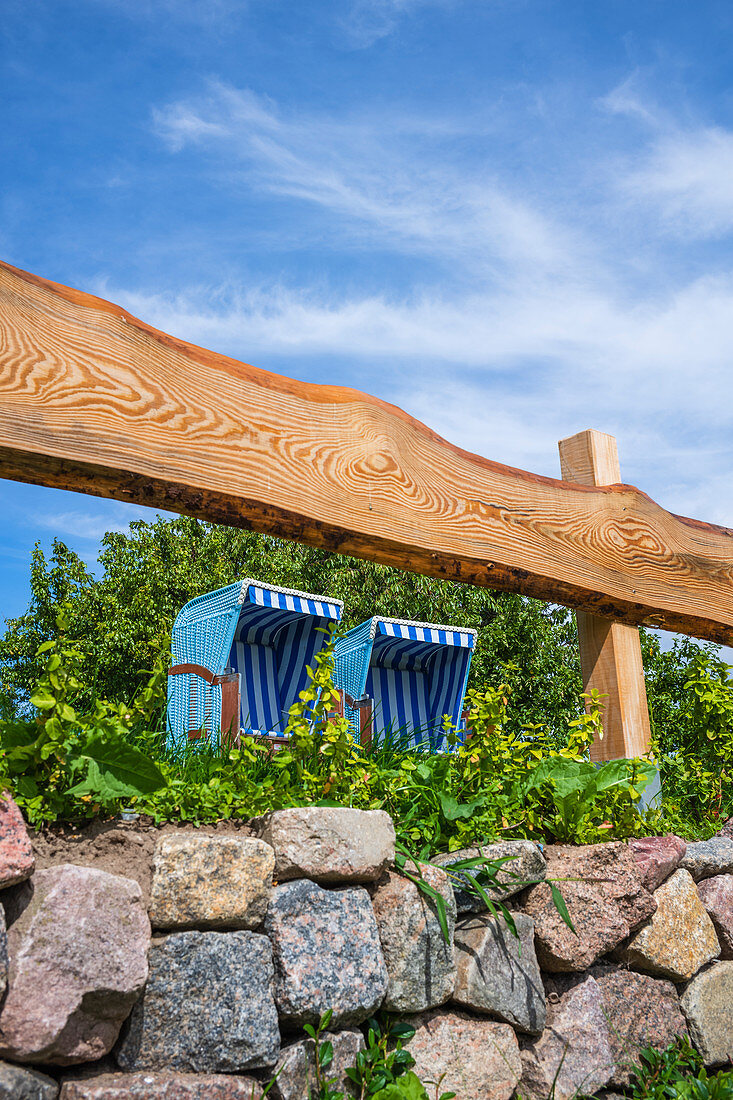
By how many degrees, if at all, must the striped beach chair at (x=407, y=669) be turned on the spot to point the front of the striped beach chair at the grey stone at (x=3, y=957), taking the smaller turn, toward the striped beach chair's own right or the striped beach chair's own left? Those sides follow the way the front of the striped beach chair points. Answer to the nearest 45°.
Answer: approximately 45° to the striped beach chair's own right

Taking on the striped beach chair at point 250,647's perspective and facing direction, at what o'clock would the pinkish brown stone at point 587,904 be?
The pinkish brown stone is roughly at 1 o'clock from the striped beach chair.

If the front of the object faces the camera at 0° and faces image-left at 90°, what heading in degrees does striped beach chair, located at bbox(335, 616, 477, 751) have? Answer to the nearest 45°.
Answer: approximately 315°

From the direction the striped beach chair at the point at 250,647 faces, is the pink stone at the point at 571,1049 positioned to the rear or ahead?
ahead

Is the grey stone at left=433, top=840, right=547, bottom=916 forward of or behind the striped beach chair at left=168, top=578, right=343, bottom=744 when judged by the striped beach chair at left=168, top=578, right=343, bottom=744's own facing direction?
forward
